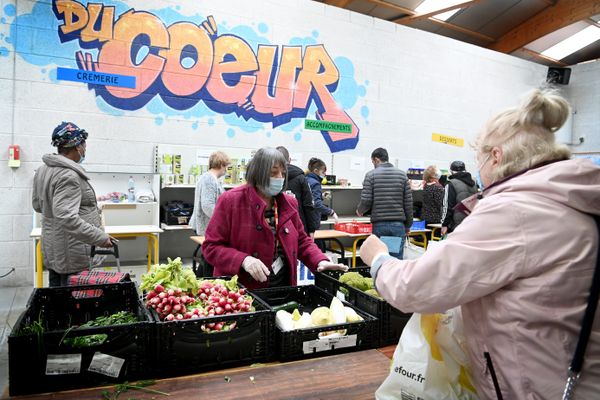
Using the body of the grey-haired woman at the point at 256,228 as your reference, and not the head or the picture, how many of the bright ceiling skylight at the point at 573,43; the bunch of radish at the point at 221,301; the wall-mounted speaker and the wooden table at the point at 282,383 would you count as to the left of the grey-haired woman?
2

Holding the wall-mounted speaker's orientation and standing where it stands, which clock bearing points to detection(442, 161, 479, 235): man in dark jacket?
The man in dark jacket is roughly at 11 o'clock from the wall-mounted speaker.

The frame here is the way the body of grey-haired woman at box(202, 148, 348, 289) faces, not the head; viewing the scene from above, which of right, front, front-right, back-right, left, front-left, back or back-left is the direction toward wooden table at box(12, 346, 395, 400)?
front-right

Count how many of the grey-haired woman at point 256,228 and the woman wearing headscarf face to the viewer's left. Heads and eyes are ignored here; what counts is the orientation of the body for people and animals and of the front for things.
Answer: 0

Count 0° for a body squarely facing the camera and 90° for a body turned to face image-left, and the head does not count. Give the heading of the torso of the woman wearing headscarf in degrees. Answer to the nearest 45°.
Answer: approximately 225°

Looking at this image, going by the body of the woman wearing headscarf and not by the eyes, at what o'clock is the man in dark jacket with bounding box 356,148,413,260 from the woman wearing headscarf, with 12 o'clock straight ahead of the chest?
The man in dark jacket is roughly at 1 o'clock from the woman wearing headscarf.

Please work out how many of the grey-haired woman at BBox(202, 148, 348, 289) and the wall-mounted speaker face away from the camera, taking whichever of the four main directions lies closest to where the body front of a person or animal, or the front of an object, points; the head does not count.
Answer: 0

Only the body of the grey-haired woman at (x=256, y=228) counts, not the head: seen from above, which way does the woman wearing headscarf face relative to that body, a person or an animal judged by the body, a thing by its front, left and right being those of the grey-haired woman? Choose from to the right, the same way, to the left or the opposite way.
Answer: to the left

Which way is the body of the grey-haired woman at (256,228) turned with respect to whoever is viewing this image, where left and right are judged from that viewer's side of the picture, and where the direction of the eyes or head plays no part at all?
facing the viewer and to the right of the viewer

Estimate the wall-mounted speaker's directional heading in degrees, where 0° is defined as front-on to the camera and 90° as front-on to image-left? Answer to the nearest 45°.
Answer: approximately 45°

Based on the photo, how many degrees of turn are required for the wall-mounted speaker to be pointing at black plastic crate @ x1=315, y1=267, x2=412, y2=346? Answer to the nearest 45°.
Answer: approximately 45° to its left

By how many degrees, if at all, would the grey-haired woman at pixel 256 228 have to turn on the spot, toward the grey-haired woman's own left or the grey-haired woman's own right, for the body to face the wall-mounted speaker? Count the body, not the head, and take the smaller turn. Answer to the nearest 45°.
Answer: approximately 90° to the grey-haired woman's own left

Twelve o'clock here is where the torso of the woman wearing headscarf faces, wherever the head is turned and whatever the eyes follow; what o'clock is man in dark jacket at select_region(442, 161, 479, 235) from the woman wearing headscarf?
The man in dark jacket is roughly at 1 o'clock from the woman wearing headscarf.

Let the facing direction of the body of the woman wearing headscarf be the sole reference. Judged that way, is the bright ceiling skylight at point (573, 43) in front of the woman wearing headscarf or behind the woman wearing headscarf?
in front
